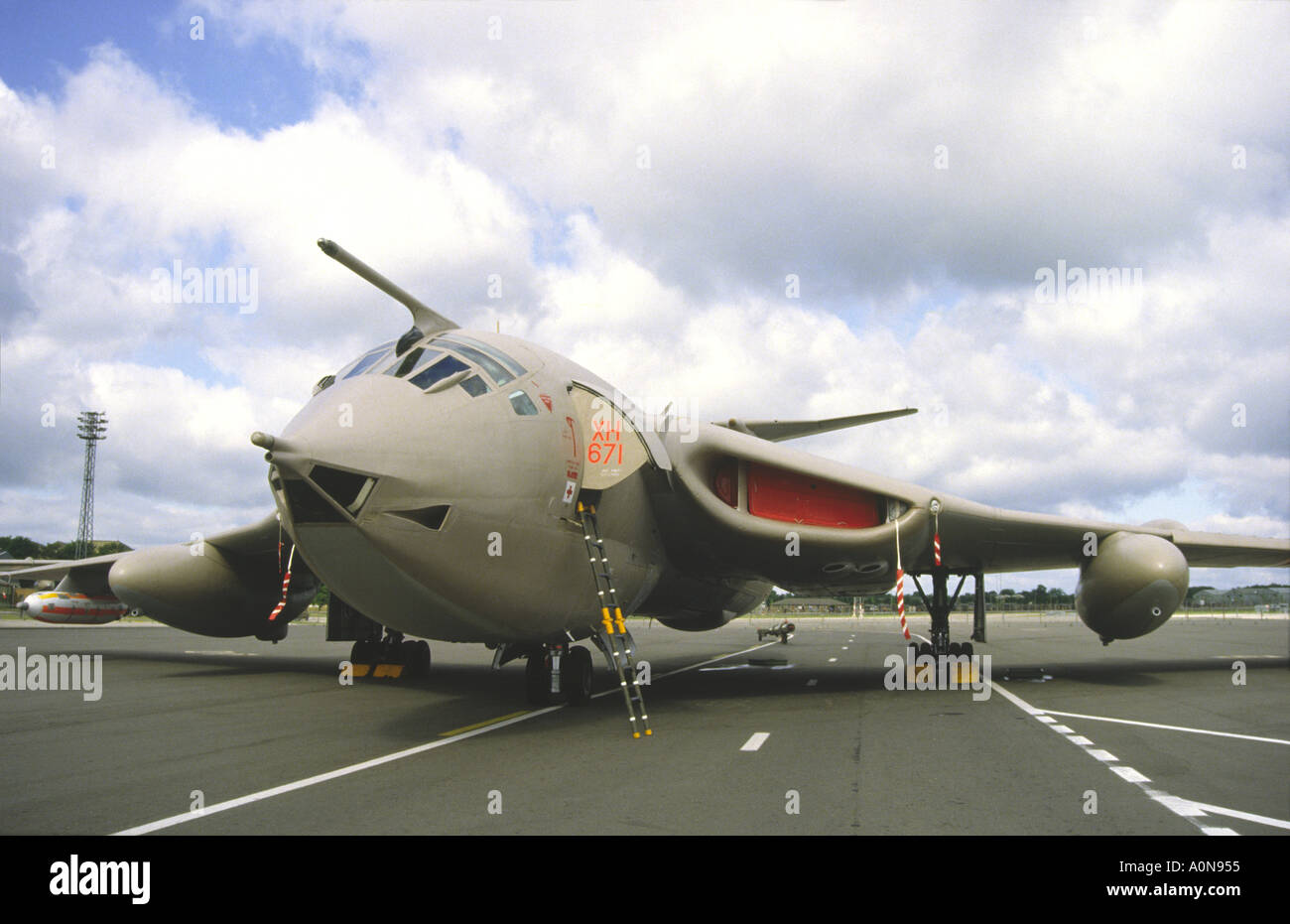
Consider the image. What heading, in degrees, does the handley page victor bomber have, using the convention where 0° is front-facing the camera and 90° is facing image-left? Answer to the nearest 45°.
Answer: approximately 45°
